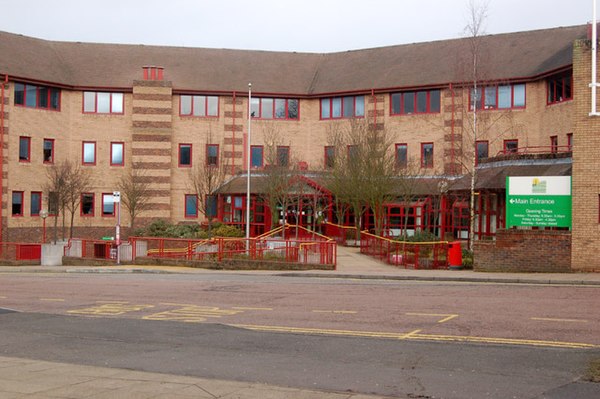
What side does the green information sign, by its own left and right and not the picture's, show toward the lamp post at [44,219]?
right

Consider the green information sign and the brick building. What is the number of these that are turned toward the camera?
2

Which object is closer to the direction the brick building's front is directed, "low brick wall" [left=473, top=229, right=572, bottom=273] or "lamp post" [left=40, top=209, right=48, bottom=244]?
the low brick wall

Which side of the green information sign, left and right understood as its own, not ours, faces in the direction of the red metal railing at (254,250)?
right

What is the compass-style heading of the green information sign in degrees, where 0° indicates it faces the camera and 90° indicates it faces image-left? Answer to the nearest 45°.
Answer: approximately 0°

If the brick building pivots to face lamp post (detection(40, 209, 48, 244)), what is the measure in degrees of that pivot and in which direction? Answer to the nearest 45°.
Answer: approximately 90° to its right

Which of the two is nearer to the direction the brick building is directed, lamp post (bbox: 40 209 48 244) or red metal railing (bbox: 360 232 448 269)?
the red metal railing

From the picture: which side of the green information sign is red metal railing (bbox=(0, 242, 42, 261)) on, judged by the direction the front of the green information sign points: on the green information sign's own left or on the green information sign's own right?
on the green information sign's own right

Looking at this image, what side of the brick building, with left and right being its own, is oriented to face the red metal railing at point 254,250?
front
